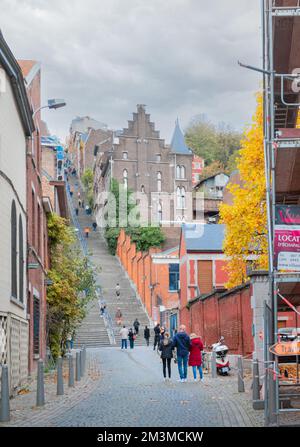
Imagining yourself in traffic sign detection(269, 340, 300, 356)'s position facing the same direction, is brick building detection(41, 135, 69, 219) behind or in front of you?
behind

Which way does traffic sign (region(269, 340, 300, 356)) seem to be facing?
toward the camera

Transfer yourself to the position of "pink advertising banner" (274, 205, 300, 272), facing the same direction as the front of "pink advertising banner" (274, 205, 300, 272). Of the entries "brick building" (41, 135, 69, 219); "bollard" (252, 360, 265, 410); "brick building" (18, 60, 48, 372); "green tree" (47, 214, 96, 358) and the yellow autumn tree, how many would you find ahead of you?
0

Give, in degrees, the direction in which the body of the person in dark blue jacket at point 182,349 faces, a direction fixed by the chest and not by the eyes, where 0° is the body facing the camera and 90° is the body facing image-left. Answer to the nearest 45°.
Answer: approximately 180°

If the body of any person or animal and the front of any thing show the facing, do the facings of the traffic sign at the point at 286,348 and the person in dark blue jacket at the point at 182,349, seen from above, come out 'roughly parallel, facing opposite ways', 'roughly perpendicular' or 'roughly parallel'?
roughly parallel, facing opposite ways

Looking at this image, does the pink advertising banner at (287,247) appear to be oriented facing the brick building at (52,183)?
no

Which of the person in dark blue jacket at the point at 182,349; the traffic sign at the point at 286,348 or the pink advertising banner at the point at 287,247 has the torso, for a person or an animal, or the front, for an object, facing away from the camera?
the person in dark blue jacket

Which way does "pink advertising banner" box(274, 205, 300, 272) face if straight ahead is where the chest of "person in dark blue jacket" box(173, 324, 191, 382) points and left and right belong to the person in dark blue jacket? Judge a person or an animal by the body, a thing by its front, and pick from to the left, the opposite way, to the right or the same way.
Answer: the opposite way

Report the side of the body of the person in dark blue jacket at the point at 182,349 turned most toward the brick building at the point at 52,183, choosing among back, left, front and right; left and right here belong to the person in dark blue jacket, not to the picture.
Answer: front

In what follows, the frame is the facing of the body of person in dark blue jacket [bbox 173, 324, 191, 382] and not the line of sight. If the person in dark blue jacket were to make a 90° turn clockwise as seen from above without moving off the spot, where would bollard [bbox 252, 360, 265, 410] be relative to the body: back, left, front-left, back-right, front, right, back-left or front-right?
right

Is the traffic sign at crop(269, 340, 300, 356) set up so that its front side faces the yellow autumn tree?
no

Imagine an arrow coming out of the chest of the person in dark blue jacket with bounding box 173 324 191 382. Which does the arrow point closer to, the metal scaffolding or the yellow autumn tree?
the yellow autumn tree

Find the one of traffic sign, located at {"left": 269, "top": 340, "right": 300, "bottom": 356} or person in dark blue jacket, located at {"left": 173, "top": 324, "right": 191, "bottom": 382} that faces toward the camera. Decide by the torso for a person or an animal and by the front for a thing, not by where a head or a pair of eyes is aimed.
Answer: the traffic sign

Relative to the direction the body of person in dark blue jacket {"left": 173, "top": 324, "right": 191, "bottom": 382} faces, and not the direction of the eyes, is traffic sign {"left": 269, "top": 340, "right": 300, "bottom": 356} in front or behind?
behind

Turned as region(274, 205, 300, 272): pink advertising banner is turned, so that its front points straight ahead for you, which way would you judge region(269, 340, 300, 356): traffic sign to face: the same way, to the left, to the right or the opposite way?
the same way
